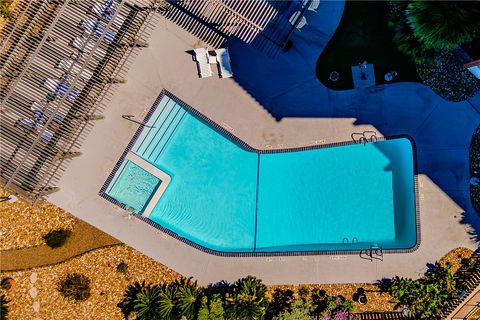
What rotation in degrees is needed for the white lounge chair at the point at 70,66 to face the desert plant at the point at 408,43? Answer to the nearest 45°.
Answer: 0° — it already faces it

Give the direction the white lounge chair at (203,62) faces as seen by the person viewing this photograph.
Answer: facing the viewer

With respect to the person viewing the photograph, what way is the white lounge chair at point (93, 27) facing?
facing the viewer and to the right of the viewer

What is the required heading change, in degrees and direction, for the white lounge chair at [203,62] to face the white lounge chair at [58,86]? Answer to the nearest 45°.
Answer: approximately 90° to its right
